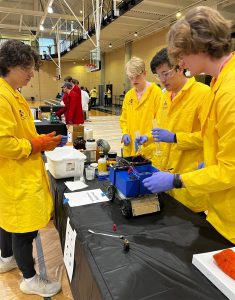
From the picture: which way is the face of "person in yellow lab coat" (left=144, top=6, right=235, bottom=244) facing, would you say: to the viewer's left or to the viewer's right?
to the viewer's left

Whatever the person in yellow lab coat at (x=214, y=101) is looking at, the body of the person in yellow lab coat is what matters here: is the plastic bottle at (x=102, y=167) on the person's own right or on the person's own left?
on the person's own right

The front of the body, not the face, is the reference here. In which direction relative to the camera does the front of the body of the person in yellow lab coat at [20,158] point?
to the viewer's right

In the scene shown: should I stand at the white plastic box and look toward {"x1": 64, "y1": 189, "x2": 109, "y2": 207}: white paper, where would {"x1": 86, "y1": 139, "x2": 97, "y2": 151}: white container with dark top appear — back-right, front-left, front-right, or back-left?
back-left

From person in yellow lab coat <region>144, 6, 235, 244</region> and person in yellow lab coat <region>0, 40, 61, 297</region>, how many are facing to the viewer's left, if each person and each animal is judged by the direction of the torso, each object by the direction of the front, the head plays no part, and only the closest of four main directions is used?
1

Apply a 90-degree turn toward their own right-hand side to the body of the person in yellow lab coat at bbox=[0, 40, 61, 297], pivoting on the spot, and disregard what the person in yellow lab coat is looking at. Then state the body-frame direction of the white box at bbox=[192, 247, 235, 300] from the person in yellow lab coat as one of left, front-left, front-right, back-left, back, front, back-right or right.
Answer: front-left

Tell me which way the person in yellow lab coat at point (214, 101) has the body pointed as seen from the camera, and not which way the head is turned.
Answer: to the viewer's left

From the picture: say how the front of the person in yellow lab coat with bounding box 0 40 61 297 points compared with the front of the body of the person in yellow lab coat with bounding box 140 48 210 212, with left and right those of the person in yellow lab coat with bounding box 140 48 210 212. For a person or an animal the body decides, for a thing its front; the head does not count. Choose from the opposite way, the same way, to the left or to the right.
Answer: the opposite way

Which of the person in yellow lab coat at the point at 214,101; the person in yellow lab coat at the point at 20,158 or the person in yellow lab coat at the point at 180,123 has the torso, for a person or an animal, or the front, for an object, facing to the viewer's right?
the person in yellow lab coat at the point at 20,158

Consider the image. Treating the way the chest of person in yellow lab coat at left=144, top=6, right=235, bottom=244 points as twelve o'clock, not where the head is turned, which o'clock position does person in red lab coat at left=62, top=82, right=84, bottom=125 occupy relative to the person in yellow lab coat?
The person in red lab coat is roughly at 2 o'clock from the person in yellow lab coat.

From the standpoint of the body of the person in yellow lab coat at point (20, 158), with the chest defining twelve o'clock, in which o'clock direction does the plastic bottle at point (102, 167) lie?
The plastic bottle is roughly at 11 o'clock from the person in yellow lab coat.
